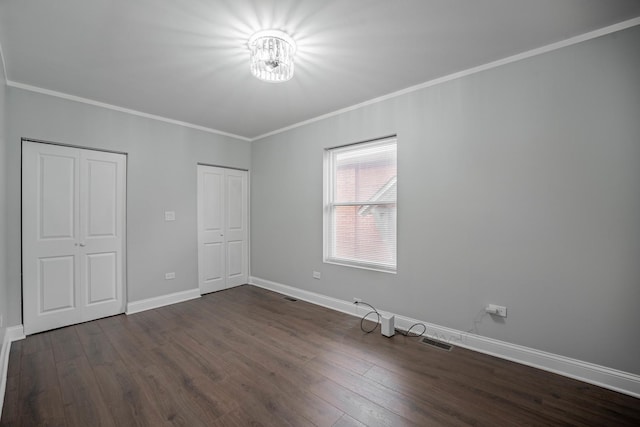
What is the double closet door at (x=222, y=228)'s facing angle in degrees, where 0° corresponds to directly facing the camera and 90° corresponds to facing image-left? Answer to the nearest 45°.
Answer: approximately 315°

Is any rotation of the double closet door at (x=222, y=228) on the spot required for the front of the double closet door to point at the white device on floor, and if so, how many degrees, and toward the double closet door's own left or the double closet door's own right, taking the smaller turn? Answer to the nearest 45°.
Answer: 0° — it already faces it

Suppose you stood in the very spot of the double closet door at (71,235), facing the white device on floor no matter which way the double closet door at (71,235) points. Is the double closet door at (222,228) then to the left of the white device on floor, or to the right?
left

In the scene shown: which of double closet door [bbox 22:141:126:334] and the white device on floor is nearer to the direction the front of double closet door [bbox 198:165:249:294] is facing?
the white device on floor

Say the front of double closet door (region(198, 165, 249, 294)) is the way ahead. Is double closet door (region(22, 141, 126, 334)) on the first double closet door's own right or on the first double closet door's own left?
on the first double closet door's own right
